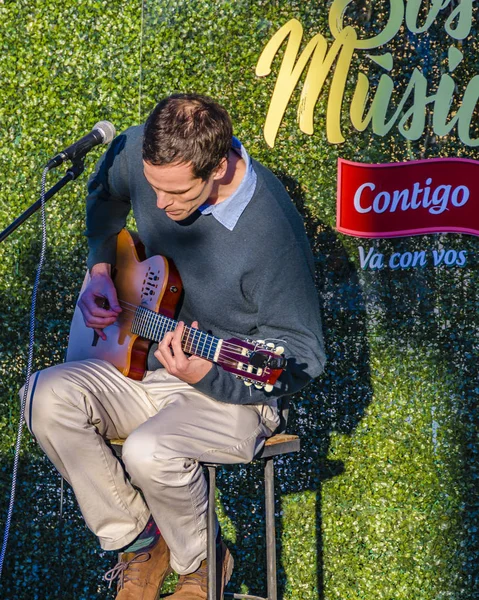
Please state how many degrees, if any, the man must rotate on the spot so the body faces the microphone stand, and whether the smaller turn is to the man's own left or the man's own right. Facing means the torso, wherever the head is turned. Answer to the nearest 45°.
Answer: approximately 45° to the man's own right

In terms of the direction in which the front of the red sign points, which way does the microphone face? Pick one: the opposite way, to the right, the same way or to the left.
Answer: to the left

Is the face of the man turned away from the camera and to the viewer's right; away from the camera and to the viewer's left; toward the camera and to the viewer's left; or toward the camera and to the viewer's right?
toward the camera and to the viewer's left

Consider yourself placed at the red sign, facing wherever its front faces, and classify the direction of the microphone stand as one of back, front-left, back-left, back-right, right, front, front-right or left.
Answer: front-right

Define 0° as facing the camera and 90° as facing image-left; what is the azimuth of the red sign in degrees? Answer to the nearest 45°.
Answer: approximately 0°

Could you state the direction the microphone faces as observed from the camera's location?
facing to the right of the viewer

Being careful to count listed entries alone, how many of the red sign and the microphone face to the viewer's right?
1
